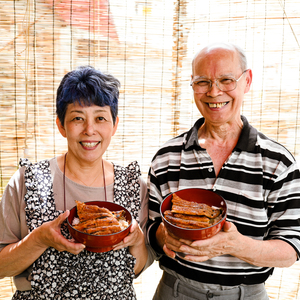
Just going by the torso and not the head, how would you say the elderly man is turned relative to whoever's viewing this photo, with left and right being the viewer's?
facing the viewer

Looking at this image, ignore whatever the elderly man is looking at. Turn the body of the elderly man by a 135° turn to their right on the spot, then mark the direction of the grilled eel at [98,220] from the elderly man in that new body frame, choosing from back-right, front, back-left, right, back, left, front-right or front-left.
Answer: left

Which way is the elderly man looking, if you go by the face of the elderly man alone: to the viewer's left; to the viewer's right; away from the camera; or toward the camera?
toward the camera

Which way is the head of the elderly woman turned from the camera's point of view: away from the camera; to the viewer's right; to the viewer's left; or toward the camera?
toward the camera

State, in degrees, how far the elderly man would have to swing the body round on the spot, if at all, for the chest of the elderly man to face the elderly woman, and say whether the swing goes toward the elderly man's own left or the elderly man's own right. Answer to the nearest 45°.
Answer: approximately 90° to the elderly man's own right
